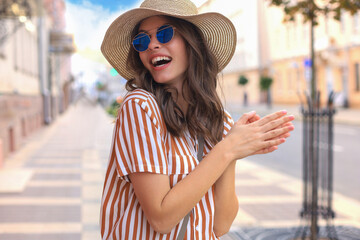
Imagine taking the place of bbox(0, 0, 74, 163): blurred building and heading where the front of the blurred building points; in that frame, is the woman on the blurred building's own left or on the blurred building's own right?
on the blurred building's own right

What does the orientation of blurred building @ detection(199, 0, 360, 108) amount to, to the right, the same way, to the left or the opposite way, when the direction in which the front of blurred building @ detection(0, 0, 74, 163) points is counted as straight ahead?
the opposite way

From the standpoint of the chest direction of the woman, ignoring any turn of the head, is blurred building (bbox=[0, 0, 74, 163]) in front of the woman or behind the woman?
behind

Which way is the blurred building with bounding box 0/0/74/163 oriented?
to the viewer's right

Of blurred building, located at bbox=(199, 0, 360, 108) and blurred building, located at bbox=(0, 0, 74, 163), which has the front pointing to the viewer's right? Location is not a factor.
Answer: blurred building, located at bbox=(0, 0, 74, 163)

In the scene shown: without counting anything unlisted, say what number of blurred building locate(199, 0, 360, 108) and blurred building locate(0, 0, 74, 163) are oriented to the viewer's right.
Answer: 1

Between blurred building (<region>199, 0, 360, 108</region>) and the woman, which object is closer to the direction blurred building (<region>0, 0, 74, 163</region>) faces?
the blurred building

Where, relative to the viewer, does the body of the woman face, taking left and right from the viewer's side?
facing the viewer and to the right of the viewer

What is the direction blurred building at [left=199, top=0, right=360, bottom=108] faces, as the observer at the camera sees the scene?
facing the viewer and to the left of the viewer

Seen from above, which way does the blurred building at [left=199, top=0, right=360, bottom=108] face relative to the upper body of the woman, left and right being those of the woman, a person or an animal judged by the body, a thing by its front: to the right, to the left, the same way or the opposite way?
to the right

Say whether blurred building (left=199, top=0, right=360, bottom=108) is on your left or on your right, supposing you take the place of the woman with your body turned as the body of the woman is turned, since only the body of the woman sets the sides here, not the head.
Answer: on your left

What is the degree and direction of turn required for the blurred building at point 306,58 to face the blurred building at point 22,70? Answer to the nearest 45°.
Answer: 0° — it already faces it

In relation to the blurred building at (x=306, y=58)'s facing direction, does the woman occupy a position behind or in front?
in front
